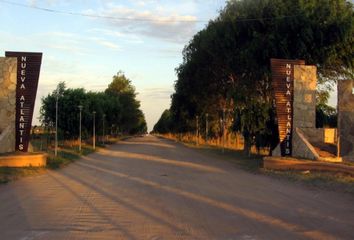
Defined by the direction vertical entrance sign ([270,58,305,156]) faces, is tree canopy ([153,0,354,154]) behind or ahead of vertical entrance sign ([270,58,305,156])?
behind

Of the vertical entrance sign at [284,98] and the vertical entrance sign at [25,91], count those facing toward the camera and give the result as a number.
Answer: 2

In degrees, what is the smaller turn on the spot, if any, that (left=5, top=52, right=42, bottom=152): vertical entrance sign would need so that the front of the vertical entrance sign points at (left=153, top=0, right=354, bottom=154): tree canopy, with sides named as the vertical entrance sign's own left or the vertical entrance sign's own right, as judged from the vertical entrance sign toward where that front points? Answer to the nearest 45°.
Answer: approximately 90° to the vertical entrance sign's own left

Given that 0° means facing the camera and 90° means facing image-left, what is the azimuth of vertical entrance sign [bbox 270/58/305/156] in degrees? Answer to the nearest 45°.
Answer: approximately 0°

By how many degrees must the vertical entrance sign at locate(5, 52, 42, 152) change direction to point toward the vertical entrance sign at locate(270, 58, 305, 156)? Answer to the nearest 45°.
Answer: approximately 90° to its left

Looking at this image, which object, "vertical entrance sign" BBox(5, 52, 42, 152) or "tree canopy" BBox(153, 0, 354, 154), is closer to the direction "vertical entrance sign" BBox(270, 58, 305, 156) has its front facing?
the vertical entrance sign

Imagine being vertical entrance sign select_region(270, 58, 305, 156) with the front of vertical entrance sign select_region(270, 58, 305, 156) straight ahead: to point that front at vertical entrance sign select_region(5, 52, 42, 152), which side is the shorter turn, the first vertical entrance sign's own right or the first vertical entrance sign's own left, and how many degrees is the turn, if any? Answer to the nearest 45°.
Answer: approximately 90° to the first vertical entrance sign's own right
